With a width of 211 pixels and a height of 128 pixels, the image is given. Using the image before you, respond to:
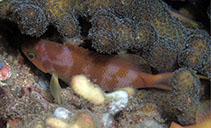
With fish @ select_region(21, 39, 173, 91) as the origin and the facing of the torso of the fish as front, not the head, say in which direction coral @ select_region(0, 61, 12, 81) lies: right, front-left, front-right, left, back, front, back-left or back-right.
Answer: front-left

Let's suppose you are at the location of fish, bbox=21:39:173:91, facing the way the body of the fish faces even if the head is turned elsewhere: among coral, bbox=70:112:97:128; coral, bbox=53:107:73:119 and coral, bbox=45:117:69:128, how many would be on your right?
0

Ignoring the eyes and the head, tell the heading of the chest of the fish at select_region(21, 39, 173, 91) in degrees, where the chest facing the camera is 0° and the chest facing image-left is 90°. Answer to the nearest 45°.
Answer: approximately 90°

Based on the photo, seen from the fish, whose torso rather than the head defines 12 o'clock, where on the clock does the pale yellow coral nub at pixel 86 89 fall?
The pale yellow coral nub is roughly at 9 o'clock from the fish.

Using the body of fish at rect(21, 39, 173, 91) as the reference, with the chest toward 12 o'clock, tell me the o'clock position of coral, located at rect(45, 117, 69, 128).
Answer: The coral is roughly at 9 o'clock from the fish.

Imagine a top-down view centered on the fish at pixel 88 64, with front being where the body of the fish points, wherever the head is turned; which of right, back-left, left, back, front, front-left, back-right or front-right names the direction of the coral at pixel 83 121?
left

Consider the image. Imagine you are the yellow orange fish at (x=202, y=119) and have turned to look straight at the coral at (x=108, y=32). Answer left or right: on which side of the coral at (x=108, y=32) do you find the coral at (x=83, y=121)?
left

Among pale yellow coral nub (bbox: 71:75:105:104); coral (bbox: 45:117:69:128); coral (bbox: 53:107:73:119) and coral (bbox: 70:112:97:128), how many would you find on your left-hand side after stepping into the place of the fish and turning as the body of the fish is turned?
4
